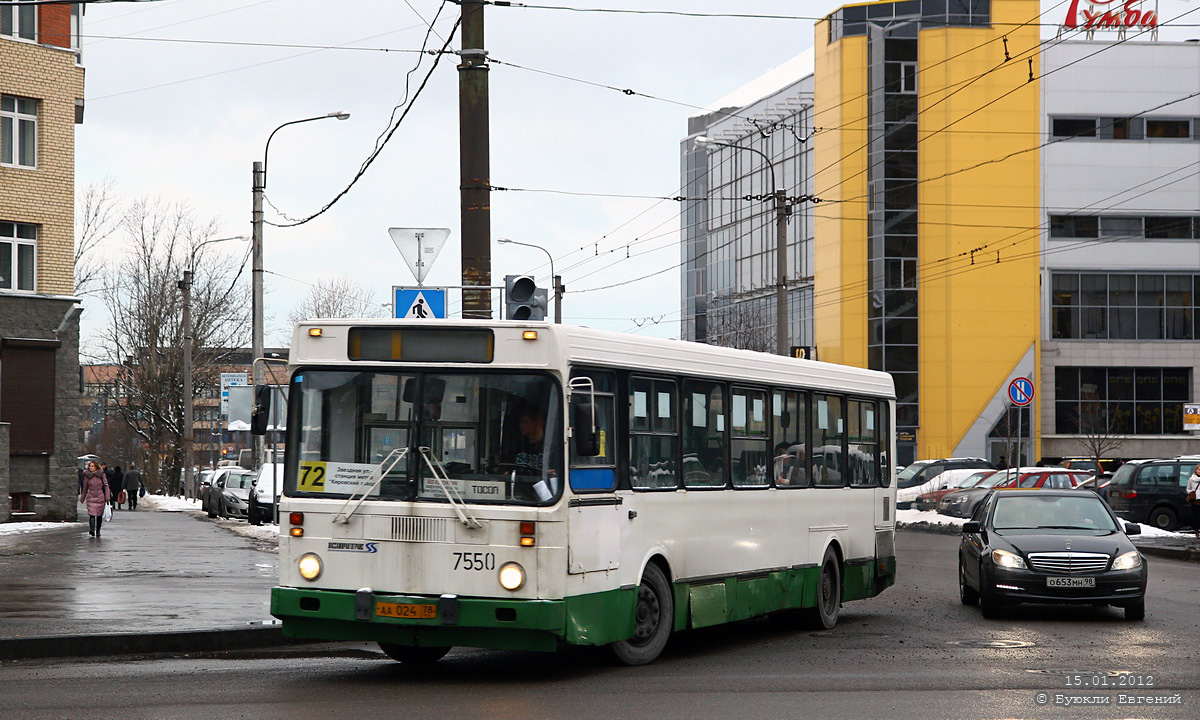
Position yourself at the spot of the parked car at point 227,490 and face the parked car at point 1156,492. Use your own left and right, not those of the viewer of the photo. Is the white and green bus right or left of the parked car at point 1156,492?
right

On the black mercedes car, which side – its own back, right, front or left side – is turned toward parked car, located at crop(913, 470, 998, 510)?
back

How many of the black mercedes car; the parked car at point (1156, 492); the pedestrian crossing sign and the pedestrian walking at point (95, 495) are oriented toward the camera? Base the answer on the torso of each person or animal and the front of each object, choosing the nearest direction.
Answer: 3

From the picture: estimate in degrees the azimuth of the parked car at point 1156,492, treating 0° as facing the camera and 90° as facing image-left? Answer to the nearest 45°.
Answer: approximately 225°

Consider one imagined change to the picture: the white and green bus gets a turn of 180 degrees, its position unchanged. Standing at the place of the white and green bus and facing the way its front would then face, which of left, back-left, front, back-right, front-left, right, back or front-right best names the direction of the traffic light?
front-left

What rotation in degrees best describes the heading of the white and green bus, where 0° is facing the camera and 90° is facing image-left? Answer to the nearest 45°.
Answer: approximately 45°

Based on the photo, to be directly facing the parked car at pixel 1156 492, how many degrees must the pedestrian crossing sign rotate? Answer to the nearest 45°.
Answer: approximately 135° to its left

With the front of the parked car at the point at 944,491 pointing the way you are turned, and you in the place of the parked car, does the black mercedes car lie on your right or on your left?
on your left

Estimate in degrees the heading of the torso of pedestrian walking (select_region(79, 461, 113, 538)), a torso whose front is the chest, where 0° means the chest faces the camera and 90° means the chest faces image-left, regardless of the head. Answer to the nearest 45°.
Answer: approximately 0°

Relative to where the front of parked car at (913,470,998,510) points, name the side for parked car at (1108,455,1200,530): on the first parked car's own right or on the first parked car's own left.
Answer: on the first parked car's own left

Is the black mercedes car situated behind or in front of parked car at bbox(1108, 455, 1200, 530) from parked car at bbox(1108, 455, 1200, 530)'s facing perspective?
behind

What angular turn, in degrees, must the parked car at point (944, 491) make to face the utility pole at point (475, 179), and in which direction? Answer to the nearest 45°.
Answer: approximately 45° to its left
